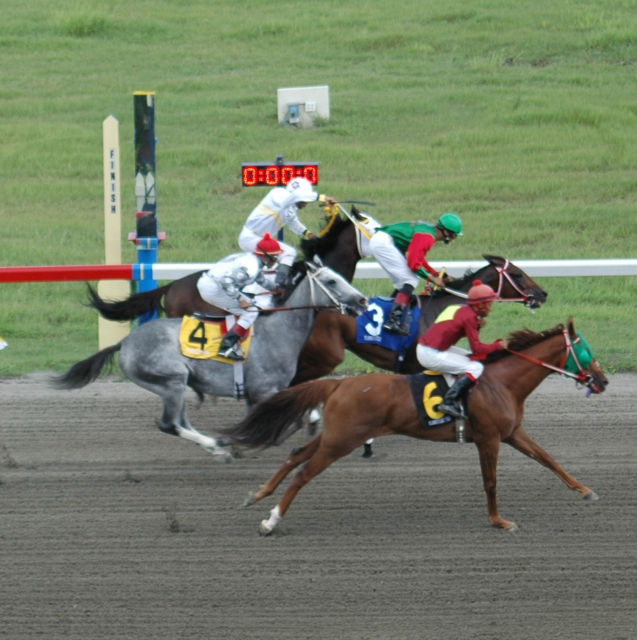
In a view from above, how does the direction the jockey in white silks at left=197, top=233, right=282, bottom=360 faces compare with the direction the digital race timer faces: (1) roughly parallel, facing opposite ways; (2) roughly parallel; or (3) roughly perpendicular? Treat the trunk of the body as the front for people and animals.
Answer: roughly perpendicular

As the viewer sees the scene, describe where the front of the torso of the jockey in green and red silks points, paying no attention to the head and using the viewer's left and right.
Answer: facing to the right of the viewer

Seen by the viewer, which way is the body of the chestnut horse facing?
to the viewer's right

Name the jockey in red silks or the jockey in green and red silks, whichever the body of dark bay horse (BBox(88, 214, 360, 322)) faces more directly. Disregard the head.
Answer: the jockey in green and red silks

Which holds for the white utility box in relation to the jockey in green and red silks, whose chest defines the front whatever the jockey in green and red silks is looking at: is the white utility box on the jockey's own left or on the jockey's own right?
on the jockey's own left

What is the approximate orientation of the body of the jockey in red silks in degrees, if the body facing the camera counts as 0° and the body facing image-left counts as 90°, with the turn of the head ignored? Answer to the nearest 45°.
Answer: approximately 270°

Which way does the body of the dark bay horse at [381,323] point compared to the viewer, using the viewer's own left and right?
facing to the right of the viewer

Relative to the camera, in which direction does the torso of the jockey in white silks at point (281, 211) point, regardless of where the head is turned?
to the viewer's right
